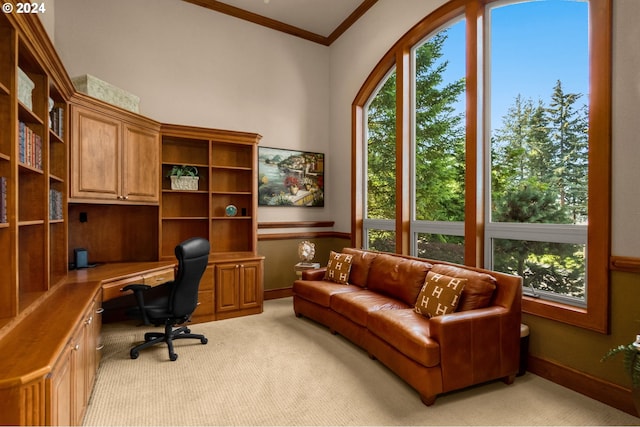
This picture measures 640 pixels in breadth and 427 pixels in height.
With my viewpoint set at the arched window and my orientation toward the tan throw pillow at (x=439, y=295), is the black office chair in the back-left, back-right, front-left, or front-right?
front-right

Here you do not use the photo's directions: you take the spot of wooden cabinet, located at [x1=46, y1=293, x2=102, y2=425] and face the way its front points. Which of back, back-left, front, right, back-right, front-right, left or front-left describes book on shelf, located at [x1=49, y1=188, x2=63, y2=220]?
left

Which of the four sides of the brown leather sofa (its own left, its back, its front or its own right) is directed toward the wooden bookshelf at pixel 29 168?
front

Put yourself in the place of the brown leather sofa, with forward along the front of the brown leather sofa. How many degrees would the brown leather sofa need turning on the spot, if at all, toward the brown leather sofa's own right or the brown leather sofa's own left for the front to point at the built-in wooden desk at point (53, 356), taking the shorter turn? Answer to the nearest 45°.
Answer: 0° — it already faces it

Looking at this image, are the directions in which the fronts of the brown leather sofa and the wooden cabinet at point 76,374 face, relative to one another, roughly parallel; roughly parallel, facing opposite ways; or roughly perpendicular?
roughly parallel, facing opposite ways

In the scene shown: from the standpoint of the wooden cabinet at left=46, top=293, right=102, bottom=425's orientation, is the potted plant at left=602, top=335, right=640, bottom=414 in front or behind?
in front

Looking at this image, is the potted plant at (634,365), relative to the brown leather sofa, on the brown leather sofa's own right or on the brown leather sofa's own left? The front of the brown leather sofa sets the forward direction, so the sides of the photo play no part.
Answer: on the brown leather sofa's own left

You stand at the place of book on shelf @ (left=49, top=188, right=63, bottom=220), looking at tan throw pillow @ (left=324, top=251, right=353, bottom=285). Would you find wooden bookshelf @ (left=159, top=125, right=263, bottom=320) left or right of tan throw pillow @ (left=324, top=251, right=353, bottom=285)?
left

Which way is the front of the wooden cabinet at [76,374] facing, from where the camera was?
facing to the right of the viewer

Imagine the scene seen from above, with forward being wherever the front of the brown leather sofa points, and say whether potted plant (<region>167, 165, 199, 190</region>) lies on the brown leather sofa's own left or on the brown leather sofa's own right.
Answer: on the brown leather sofa's own right

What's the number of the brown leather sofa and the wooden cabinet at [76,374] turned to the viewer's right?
1

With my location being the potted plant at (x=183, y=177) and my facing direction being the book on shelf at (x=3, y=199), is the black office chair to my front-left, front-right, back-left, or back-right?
front-left

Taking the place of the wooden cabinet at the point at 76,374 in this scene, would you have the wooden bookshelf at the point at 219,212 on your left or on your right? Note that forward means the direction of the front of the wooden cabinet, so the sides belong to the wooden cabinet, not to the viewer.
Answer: on your left

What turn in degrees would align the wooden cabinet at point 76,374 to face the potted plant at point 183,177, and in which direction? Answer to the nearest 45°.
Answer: approximately 45° to its left

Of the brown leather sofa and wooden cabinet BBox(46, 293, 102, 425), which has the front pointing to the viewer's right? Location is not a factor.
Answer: the wooden cabinet

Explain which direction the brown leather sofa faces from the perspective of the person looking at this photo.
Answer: facing the viewer and to the left of the viewer
